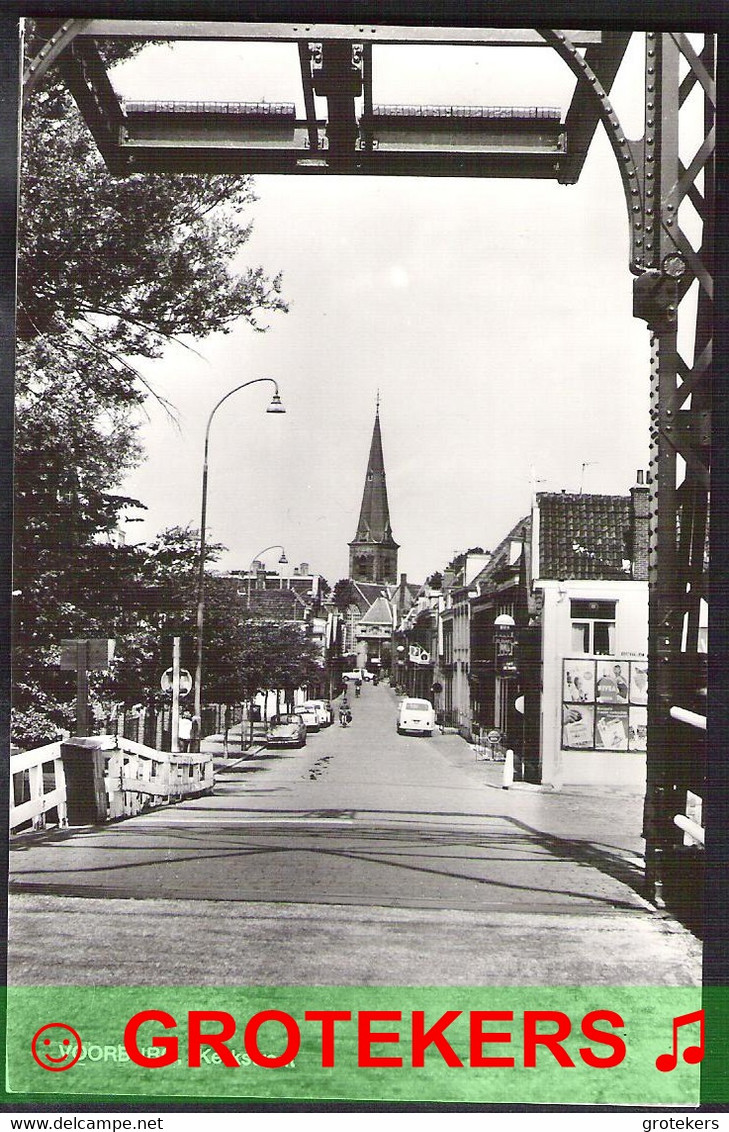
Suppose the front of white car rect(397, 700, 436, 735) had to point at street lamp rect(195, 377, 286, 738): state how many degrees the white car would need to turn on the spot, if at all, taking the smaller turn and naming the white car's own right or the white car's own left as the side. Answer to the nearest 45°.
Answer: approximately 135° to the white car's own left

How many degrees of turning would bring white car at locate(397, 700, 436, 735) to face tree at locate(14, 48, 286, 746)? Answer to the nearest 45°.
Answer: approximately 135° to its left

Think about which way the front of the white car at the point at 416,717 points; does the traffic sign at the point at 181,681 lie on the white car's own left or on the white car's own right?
on the white car's own left

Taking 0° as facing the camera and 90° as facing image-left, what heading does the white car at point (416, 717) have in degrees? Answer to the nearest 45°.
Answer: approximately 180°
